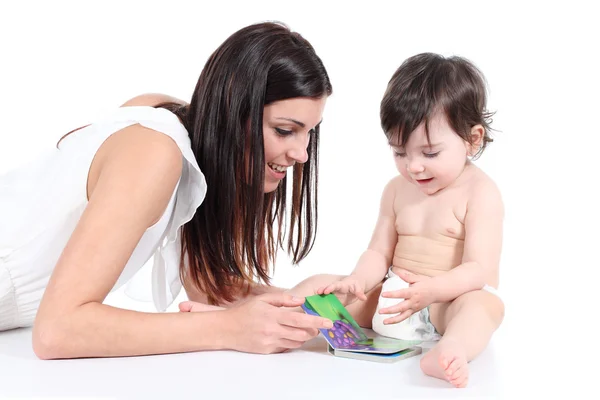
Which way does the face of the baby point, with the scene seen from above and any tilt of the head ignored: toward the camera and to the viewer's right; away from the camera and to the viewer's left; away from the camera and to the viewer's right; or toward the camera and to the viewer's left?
toward the camera and to the viewer's left
